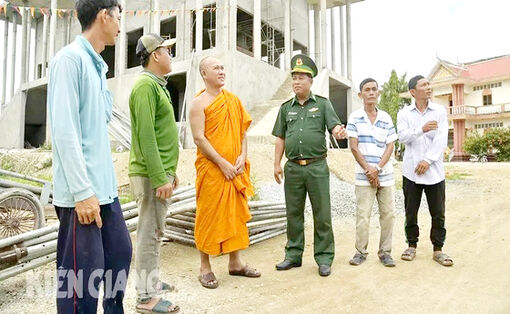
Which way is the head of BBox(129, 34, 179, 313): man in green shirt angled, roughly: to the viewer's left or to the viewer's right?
to the viewer's right

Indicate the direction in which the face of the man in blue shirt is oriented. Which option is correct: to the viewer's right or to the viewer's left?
to the viewer's right

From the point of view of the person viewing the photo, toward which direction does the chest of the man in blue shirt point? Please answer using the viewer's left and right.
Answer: facing to the right of the viewer

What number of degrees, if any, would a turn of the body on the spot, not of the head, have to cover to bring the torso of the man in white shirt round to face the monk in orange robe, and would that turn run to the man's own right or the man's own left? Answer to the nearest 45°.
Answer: approximately 45° to the man's own right

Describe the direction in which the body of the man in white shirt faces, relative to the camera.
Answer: toward the camera

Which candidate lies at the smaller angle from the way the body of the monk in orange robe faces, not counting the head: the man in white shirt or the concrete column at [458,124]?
the man in white shirt

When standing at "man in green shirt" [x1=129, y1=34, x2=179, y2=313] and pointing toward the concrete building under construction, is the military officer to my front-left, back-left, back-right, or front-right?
front-right

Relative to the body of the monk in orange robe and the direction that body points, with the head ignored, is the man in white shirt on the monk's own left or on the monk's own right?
on the monk's own left

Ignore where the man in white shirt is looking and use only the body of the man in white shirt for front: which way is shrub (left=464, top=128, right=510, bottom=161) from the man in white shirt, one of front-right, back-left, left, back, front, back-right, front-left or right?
back

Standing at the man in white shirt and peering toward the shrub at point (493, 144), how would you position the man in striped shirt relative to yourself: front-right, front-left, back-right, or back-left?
back-left

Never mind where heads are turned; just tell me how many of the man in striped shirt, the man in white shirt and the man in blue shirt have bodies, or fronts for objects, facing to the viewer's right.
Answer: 1

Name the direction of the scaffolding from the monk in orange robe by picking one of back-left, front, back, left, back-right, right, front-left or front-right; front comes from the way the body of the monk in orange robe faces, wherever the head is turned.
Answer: back-left

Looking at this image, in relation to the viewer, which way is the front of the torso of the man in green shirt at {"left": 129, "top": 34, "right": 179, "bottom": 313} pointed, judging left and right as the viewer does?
facing to the right of the viewer

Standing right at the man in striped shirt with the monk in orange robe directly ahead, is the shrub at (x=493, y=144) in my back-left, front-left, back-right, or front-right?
back-right
